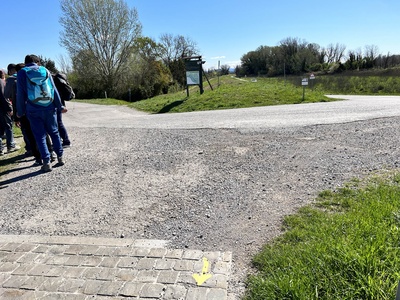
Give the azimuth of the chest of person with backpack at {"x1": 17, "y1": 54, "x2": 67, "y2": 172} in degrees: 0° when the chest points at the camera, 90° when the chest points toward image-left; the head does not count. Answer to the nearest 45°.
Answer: approximately 180°

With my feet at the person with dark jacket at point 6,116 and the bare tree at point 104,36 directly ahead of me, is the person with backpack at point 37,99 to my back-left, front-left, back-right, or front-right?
back-right

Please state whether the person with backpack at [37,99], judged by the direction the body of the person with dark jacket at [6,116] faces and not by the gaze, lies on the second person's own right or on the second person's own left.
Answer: on the second person's own right
